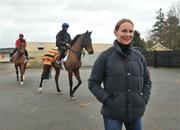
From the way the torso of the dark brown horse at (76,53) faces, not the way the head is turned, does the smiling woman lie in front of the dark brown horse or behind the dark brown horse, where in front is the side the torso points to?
in front

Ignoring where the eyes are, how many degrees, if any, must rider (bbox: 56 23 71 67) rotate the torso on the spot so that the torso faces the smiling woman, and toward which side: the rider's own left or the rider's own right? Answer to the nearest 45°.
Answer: approximately 45° to the rider's own right

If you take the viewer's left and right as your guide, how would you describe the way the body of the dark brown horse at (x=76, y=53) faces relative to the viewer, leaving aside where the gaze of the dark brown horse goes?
facing the viewer and to the right of the viewer
